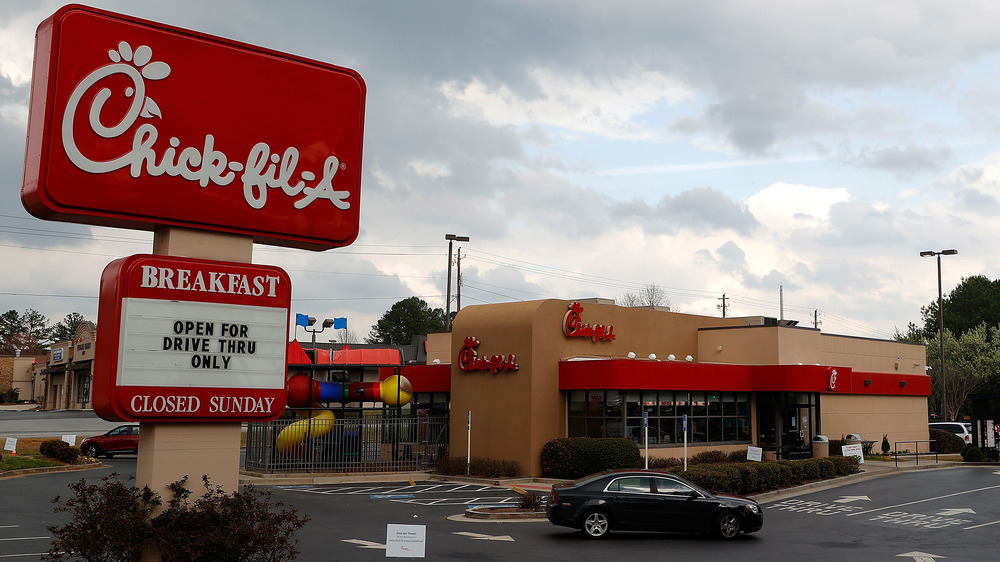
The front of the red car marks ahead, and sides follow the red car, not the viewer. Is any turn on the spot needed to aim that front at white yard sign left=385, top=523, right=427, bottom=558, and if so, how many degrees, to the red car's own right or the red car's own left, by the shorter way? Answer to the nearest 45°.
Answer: approximately 90° to the red car's own left

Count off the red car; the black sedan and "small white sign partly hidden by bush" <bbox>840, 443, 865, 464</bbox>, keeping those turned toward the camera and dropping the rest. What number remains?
1

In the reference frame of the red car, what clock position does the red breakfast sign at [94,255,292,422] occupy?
The red breakfast sign is roughly at 9 o'clock from the red car.

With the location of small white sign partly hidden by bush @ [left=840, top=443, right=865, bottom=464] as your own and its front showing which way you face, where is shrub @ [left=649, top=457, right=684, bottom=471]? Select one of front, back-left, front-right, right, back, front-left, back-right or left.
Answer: front-right

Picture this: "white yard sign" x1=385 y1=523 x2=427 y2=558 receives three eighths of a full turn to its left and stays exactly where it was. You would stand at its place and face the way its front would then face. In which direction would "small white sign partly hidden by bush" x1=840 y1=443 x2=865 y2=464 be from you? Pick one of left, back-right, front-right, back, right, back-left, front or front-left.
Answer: front

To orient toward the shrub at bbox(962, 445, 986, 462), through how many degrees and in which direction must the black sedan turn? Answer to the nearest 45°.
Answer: approximately 45° to its left

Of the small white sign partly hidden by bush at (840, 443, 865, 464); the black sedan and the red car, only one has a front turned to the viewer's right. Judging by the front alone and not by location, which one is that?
the black sedan

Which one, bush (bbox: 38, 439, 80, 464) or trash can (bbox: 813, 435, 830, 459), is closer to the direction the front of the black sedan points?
the trash can

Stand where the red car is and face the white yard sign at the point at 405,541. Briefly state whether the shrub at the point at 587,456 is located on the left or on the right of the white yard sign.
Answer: left

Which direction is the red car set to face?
to the viewer's left

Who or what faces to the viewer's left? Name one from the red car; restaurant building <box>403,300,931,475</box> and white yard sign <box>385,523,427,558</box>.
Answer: the red car

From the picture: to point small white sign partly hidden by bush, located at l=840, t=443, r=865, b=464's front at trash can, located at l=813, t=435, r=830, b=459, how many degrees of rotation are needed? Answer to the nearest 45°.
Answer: approximately 135° to its right

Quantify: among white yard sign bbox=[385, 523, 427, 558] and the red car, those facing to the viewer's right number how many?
0

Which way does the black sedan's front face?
to the viewer's right

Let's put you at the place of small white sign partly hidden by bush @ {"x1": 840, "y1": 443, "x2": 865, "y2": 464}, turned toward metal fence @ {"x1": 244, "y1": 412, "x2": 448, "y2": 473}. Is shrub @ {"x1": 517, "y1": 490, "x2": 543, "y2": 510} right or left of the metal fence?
left

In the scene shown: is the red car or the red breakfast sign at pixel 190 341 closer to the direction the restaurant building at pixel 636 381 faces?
the red breakfast sign

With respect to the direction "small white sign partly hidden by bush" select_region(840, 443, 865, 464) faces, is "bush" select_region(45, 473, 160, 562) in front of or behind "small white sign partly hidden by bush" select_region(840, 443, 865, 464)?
in front
